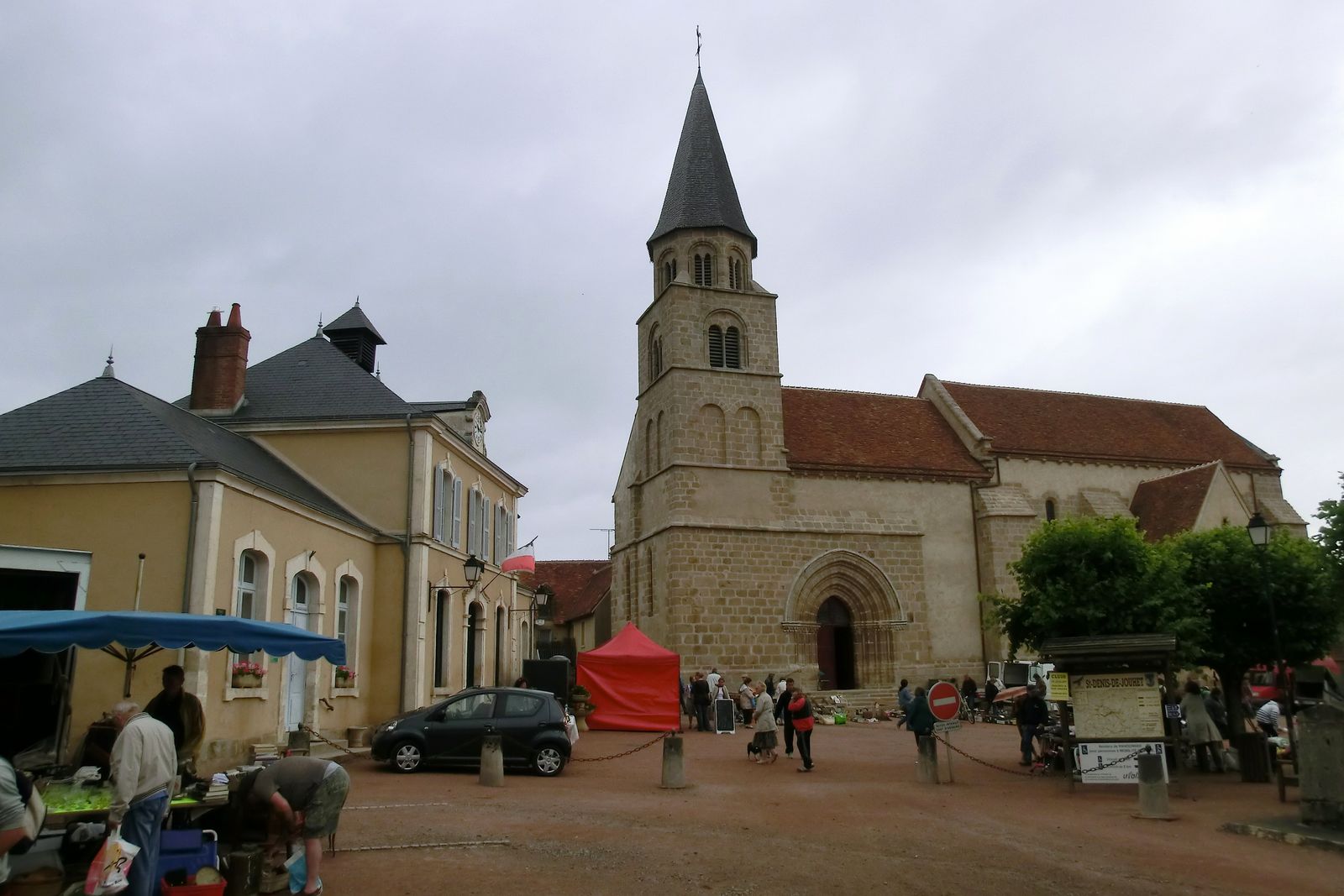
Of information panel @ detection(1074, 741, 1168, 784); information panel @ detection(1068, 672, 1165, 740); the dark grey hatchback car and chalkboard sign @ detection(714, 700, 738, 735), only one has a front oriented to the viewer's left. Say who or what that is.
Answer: the dark grey hatchback car

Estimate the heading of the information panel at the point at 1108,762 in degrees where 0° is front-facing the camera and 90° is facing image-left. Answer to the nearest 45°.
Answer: approximately 0°

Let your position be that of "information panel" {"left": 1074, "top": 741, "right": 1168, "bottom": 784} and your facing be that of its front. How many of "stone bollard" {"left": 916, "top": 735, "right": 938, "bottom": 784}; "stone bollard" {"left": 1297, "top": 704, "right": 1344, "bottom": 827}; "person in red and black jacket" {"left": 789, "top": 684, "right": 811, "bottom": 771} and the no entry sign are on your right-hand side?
3

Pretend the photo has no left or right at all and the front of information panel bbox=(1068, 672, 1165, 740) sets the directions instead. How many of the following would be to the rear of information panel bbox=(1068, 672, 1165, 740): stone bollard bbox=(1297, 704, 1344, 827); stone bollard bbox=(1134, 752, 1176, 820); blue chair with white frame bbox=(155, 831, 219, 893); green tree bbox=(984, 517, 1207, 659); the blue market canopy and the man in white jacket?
1

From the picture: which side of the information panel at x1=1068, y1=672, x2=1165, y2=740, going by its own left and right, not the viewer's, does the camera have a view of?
front

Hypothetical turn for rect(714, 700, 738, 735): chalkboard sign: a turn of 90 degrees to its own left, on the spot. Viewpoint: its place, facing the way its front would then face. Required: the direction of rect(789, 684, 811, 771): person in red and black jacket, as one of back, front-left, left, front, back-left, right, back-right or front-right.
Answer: right

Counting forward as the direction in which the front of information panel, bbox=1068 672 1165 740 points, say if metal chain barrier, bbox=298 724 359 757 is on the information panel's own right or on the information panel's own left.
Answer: on the information panel's own right

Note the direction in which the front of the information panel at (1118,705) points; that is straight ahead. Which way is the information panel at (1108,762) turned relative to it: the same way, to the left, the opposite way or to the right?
the same way

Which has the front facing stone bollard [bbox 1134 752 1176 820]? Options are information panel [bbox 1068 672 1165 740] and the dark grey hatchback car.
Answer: the information panel

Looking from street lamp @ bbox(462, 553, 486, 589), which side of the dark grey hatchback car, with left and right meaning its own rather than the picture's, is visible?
right

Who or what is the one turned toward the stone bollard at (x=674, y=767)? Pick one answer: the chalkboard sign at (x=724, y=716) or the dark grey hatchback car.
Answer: the chalkboard sign

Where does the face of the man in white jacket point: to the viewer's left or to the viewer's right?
to the viewer's left

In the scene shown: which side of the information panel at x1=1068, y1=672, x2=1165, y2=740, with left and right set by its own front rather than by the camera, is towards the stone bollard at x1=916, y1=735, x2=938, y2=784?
right

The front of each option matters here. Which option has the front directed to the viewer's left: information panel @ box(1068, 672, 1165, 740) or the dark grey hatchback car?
the dark grey hatchback car

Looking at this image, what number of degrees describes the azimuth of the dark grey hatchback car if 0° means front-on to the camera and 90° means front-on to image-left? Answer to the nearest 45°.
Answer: approximately 90°

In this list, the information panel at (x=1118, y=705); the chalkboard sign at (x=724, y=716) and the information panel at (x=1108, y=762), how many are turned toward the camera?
3

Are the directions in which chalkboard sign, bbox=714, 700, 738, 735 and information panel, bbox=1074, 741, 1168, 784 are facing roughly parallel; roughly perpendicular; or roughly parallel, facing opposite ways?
roughly parallel

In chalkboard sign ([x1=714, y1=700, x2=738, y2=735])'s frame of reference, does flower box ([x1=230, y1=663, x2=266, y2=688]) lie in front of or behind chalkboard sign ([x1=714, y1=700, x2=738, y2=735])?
in front

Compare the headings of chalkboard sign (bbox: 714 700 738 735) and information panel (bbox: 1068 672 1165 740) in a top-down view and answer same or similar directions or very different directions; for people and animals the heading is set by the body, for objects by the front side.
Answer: same or similar directions
